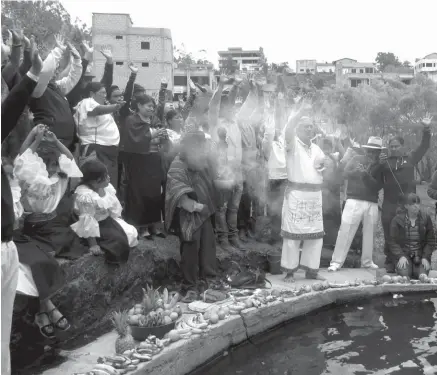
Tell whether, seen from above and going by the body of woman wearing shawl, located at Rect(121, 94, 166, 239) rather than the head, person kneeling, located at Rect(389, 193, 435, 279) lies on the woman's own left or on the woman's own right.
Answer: on the woman's own left

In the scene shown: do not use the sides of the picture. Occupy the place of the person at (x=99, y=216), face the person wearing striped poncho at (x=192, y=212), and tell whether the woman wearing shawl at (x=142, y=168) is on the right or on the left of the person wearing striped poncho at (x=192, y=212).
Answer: left

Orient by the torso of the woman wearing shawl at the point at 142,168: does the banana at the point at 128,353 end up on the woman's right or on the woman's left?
on the woman's right

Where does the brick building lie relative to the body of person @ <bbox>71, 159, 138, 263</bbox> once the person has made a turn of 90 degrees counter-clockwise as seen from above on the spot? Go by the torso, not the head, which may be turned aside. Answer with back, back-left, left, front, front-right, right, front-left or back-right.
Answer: front-left

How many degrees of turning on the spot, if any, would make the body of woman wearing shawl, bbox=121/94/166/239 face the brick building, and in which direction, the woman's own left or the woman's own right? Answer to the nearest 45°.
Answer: approximately 135° to the woman's own left

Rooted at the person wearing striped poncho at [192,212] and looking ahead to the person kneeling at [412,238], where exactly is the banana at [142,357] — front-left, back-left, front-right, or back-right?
back-right

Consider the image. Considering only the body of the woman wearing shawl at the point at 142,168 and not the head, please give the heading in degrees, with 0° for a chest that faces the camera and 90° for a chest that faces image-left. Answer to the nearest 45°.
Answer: approximately 315°
